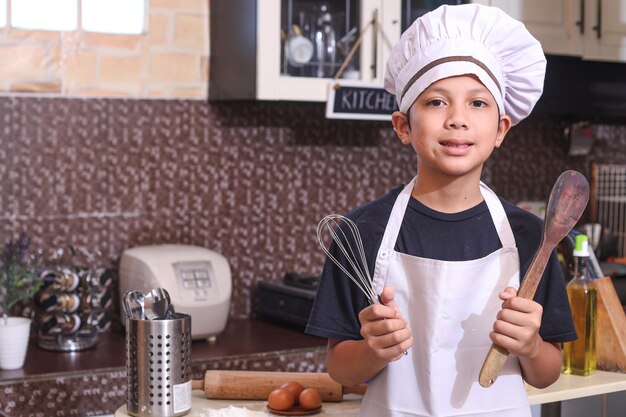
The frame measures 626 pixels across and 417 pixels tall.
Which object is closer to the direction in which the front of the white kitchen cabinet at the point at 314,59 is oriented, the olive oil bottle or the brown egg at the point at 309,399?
the brown egg

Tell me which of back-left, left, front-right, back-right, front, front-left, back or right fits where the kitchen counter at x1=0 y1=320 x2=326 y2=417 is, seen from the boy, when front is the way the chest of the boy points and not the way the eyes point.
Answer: back-right

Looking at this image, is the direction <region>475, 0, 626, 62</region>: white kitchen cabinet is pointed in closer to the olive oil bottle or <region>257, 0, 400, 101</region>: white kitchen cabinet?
the olive oil bottle
